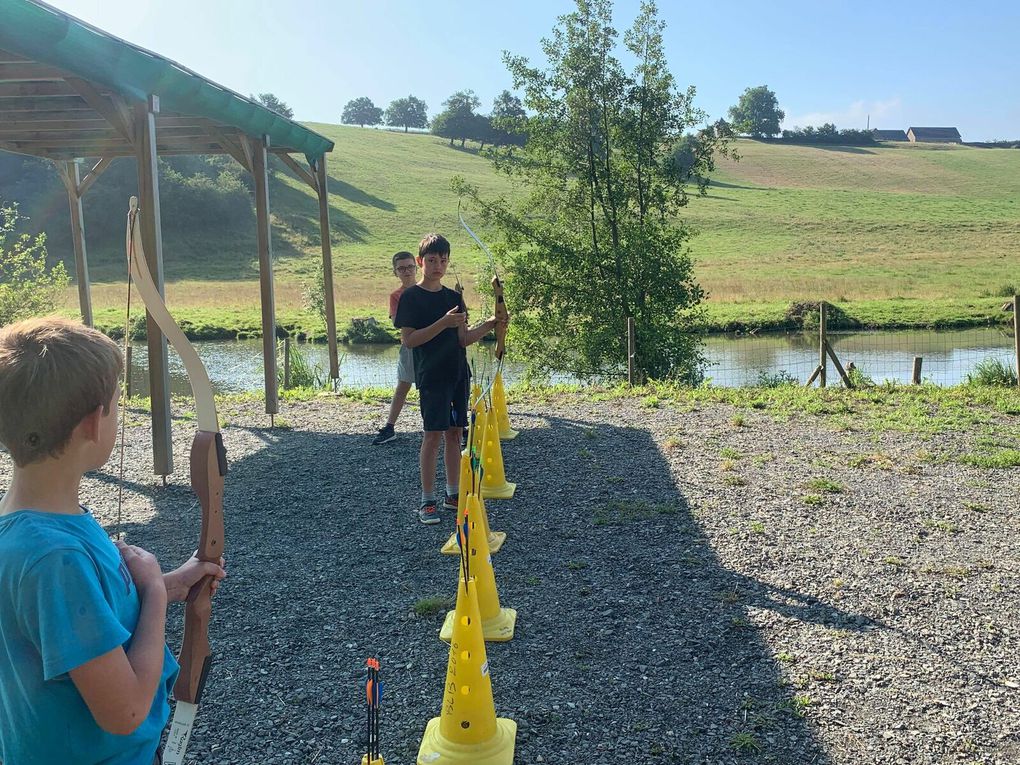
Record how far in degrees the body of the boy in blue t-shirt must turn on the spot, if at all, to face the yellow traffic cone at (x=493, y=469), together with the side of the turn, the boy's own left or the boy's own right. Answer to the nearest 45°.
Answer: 0° — they already face it

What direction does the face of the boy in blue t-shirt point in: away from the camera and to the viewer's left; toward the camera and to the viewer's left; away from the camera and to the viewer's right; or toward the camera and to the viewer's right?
away from the camera and to the viewer's right

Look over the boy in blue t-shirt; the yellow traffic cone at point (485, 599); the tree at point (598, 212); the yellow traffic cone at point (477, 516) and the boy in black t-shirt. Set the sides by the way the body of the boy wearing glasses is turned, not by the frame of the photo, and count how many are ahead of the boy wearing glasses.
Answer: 4

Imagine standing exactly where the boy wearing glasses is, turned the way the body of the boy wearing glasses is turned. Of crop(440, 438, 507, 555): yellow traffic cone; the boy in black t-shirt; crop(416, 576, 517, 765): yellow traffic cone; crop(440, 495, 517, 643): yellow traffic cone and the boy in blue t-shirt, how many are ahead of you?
5

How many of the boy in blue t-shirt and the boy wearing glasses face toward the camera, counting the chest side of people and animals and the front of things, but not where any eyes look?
1

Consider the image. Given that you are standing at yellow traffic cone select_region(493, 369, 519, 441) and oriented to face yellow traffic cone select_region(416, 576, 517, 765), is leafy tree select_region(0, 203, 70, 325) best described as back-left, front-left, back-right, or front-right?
back-right

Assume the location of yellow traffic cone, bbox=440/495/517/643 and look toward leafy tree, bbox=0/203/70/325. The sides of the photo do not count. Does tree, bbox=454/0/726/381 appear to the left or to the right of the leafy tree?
right

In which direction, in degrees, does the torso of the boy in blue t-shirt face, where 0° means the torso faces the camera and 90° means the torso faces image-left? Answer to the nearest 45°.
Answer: approximately 225°

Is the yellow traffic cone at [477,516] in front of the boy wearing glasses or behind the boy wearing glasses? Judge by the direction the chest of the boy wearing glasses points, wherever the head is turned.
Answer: in front

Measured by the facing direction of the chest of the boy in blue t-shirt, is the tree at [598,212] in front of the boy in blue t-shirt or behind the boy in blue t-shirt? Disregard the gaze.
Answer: in front

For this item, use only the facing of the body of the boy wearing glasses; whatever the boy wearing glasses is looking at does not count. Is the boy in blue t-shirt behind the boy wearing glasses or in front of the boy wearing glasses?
in front

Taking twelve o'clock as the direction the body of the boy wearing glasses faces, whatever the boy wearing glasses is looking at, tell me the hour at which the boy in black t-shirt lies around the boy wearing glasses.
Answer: The boy in black t-shirt is roughly at 12 o'clock from the boy wearing glasses.

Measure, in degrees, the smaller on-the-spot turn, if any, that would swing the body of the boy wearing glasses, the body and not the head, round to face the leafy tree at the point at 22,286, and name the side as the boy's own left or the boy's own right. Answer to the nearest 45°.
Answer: approximately 135° to the boy's own right

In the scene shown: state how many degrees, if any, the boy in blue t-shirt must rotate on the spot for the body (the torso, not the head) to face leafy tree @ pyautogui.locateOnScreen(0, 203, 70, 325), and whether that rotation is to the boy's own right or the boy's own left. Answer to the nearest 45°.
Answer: approximately 45° to the boy's own left

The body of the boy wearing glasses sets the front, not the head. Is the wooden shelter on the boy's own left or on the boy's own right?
on the boy's own right
